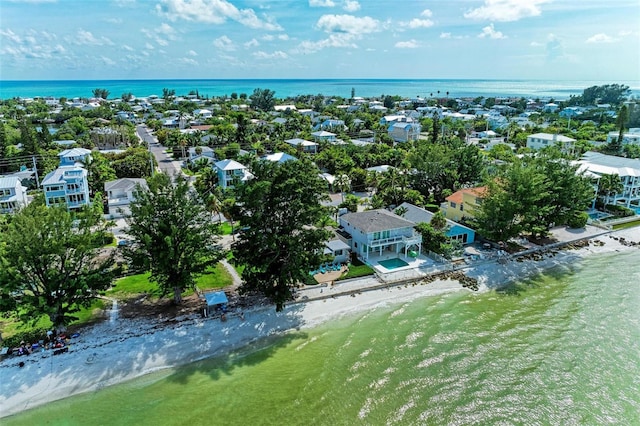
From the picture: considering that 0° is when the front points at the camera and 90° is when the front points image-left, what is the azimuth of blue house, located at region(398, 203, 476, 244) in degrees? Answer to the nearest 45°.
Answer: approximately 315°

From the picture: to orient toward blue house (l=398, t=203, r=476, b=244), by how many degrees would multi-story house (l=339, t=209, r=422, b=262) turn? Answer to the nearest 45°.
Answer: approximately 90° to its left

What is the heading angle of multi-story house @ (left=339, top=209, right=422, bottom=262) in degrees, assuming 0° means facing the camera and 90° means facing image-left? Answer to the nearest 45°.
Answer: approximately 315°

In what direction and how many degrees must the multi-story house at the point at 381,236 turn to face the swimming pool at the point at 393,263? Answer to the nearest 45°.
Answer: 0° — it already faces it

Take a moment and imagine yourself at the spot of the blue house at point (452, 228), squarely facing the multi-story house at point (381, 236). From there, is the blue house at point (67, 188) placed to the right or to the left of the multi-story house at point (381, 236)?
right

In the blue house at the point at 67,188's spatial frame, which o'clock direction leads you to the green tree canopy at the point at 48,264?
The green tree canopy is roughly at 12 o'clock from the blue house.

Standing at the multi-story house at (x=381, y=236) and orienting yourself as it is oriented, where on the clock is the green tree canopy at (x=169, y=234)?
The green tree canopy is roughly at 3 o'clock from the multi-story house.

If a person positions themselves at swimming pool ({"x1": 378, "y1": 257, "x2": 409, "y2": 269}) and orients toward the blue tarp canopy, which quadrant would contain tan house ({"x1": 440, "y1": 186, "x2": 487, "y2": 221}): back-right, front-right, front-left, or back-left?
back-right
